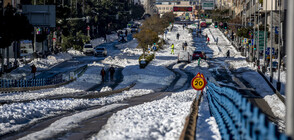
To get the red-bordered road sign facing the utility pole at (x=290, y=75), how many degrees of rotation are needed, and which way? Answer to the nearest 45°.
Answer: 0° — it already faces it

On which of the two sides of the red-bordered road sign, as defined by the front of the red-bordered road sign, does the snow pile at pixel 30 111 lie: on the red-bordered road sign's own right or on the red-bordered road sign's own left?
on the red-bordered road sign's own right

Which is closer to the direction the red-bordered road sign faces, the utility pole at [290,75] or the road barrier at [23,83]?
the utility pole

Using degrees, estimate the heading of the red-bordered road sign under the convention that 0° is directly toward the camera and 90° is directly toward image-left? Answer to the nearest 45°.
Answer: approximately 0°

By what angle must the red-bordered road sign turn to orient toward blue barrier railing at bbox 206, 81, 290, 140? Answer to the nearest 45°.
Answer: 0° — it already faces it

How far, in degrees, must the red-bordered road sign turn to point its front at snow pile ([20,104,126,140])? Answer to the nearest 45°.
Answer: approximately 45° to its right

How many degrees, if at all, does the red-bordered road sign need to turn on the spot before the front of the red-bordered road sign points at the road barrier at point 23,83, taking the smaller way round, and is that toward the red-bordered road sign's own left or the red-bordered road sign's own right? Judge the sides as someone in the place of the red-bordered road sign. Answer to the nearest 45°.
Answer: approximately 135° to the red-bordered road sign's own right

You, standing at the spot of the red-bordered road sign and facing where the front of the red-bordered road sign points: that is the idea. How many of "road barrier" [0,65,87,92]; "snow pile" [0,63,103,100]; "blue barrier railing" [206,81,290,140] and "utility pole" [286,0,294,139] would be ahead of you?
2
